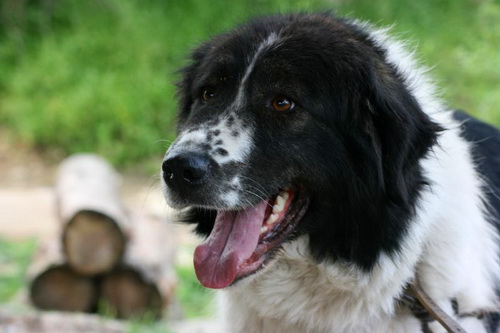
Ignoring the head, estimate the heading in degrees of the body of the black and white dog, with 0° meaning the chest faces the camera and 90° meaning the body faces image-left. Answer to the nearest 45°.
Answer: approximately 45°
